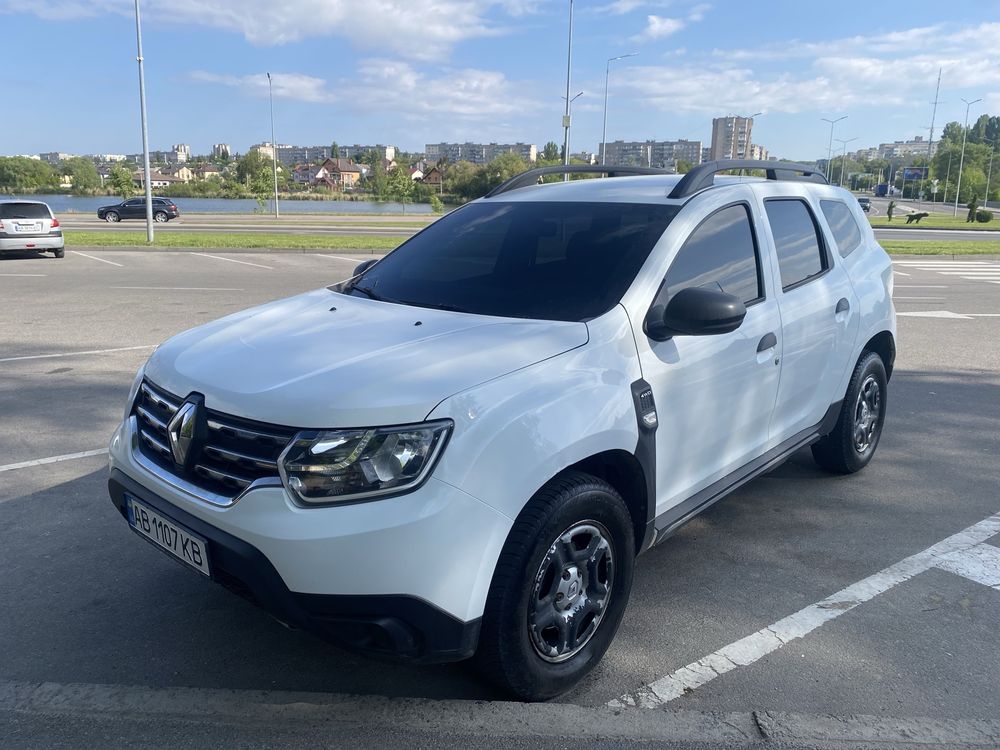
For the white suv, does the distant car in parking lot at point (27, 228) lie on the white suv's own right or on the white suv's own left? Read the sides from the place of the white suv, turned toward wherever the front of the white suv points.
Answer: on the white suv's own right

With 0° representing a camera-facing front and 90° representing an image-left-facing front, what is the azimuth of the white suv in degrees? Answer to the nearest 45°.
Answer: approximately 45°

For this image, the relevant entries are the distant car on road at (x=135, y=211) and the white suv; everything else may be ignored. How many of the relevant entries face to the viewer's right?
0

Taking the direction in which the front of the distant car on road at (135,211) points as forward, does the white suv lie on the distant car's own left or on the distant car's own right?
on the distant car's own left

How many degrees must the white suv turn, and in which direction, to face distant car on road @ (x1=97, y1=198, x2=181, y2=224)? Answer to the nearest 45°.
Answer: approximately 90° to its right

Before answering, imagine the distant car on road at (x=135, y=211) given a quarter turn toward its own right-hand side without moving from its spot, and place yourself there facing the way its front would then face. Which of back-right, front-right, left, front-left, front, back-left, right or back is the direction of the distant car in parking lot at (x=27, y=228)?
back

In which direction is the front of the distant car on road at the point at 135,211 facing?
to the viewer's left
